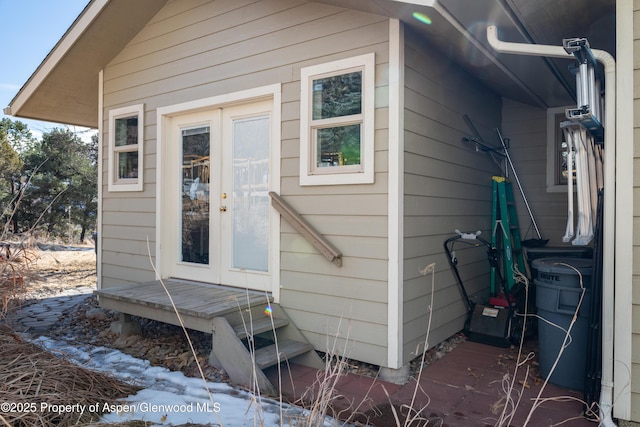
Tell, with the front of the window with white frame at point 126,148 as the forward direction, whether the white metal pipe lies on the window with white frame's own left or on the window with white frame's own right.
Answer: on the window with white frame's own left

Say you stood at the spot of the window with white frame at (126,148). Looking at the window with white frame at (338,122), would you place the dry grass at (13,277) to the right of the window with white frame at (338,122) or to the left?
right

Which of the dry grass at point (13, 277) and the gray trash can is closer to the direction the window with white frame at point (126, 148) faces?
the dry grass

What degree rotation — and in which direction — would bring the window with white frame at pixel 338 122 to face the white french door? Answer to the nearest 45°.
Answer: approximately 90° to its right

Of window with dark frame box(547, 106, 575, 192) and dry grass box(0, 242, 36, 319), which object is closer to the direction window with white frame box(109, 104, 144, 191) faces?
the dry grass

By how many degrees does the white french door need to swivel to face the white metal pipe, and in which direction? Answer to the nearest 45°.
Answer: approximately 90° to its left

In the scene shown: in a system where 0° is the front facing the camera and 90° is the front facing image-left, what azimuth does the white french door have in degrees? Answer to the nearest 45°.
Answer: approximately 45°

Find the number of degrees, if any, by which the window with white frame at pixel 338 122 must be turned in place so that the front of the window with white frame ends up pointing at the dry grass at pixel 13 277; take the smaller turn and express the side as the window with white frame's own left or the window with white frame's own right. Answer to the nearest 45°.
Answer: approximately 45° to the window with white frame's own right

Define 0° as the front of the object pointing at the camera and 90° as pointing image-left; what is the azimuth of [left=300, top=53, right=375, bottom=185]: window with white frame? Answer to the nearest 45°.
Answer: approximately 45°

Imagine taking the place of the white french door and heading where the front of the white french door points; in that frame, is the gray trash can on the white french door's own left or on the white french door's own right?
on the white french door's own left
